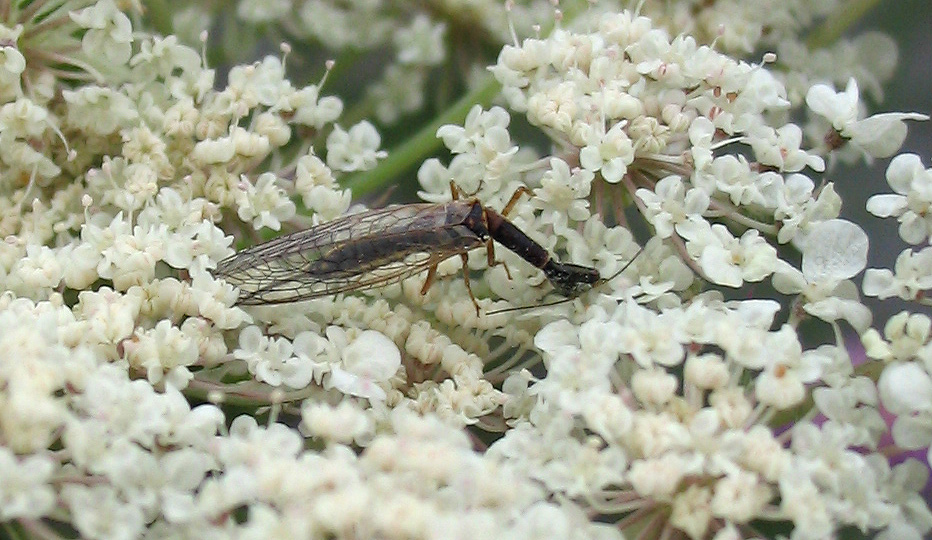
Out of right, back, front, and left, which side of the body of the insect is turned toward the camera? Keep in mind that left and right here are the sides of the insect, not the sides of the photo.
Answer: right

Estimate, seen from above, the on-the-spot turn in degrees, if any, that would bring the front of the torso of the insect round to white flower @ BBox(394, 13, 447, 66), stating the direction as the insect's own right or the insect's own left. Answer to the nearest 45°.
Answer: approximately 90° to the insect's own left

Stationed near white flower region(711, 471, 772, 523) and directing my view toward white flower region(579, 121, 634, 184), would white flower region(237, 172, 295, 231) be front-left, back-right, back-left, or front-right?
front-left
